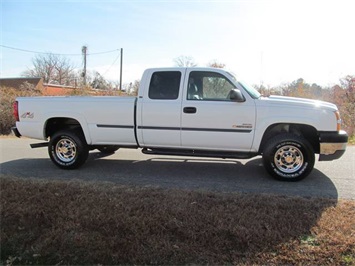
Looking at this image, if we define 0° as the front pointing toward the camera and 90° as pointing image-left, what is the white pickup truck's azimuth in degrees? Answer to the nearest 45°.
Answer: approximately 270°
